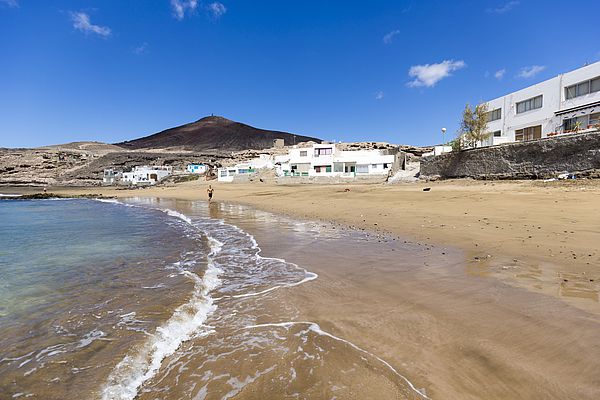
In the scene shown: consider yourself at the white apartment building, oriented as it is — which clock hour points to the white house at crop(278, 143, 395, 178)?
The white house is roughly at 2 o'clock from the white apartment building.

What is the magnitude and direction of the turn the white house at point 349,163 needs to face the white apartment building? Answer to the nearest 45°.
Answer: approximately 45° to its left

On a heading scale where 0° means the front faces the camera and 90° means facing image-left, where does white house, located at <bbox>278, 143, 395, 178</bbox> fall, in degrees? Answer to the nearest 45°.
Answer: approximately 0°

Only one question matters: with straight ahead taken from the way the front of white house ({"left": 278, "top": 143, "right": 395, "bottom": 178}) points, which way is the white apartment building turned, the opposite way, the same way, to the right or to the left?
to the right

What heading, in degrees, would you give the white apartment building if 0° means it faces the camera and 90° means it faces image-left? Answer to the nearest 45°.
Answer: approximately 45°
